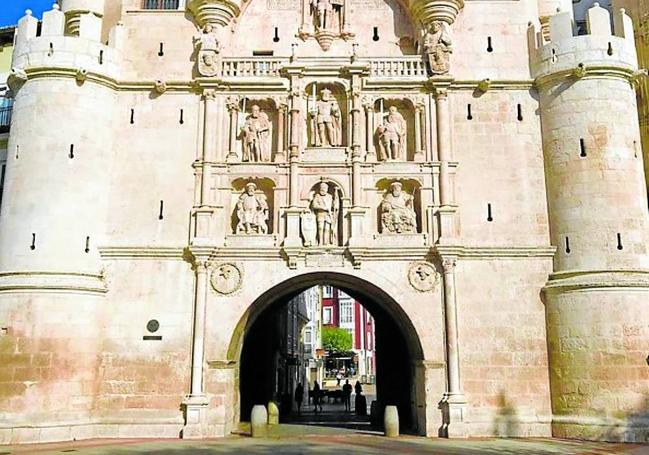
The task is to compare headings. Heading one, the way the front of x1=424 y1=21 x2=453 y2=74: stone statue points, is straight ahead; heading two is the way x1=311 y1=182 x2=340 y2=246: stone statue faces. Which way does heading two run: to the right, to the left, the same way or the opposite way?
the same way

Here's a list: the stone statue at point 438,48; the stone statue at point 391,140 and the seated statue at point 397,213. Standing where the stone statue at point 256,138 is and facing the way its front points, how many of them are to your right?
0

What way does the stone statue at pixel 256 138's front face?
toward the camera

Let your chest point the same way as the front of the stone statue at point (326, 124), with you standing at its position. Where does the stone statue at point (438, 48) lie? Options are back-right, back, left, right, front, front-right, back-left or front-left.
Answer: left

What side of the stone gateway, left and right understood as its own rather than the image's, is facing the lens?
front

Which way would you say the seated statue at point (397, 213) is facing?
toward the camera

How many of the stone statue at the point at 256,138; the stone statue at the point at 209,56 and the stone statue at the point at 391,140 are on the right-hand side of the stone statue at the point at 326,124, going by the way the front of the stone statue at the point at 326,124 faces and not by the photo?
2

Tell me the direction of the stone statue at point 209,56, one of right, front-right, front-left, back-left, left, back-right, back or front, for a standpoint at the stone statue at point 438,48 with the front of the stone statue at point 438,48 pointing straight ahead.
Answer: right

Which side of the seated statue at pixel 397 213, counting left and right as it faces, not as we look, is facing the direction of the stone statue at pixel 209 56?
right

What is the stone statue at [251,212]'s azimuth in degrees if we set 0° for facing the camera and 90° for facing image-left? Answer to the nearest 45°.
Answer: approximately 0°

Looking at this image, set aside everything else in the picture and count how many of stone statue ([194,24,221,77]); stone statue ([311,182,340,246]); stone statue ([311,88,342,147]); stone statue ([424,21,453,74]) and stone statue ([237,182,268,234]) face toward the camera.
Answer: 5

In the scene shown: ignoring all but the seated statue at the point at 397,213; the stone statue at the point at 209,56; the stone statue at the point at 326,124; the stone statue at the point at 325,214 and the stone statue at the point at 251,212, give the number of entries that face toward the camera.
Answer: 5

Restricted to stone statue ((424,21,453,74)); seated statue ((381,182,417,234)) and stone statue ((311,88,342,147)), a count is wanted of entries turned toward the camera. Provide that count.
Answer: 3

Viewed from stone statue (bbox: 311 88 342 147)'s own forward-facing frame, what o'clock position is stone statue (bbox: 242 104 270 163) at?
stone statue (bbox: 242 104 270 163) is roughly at 3 o'clock from stone statue (bbox: 311 88 342 147).

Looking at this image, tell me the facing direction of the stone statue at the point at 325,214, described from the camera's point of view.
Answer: facing the viewer
